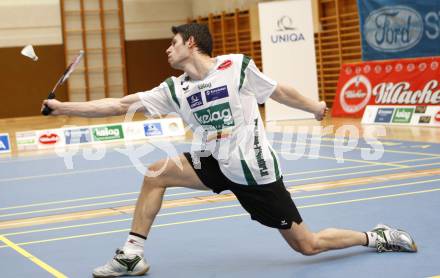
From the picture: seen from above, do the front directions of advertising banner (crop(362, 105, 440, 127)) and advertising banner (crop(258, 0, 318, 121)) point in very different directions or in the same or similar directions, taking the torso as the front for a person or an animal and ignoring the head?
same or similar directions

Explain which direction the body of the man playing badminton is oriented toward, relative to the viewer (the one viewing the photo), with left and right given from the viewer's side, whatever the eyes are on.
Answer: facing the viewer and to the left of the viewer

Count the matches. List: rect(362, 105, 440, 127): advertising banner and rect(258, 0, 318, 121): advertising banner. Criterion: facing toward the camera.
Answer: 2

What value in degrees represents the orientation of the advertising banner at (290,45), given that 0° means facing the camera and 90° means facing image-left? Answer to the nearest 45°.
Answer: approximately 0°

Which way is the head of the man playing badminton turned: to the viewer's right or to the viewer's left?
to the viewer's left

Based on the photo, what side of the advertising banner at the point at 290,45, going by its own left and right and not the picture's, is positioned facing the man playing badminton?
front

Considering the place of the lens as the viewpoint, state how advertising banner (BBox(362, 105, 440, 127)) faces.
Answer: facing the viewer

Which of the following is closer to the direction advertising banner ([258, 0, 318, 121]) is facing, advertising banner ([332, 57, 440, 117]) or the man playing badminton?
the man playing badminton
